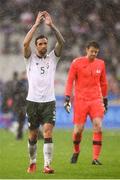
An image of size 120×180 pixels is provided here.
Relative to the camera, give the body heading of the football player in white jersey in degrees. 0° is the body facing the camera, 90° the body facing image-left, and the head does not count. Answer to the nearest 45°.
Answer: approximately 0°
